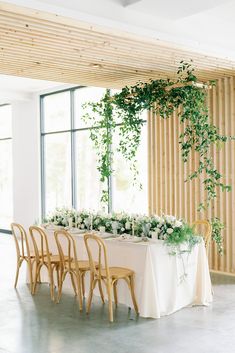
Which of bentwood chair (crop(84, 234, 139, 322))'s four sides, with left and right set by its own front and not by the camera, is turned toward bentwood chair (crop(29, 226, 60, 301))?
left

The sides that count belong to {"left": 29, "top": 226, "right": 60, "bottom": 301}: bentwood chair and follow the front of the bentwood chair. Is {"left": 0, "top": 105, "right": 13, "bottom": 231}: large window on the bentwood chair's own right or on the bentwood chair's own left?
on the bentwood chair's own left

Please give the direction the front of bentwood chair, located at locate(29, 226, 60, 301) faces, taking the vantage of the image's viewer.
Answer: facing away from the viewer and to the right of the viewer

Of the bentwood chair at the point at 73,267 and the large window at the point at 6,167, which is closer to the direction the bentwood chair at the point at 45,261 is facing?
the large window

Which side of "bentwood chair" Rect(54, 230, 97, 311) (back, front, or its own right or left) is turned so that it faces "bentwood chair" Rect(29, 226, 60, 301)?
left

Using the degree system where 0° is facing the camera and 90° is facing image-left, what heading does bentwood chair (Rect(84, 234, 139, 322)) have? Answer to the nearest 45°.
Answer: approximately 225°

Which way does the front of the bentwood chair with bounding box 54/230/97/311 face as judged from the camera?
facing away from the viewer and to the right of the viewer
